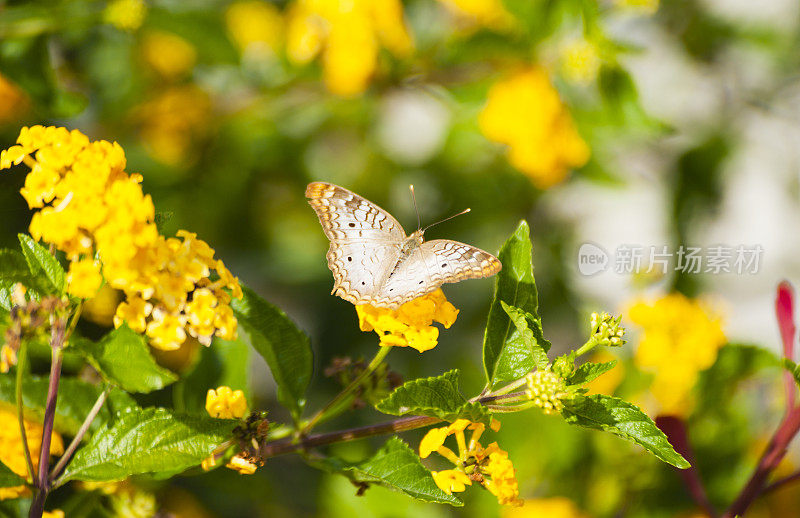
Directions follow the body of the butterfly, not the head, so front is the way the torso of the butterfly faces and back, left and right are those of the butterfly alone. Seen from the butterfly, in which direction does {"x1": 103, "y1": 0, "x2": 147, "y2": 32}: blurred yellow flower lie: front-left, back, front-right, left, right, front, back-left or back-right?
left

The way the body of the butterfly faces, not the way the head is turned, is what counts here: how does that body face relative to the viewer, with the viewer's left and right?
facing away from the viewer and to the right of the viewer
